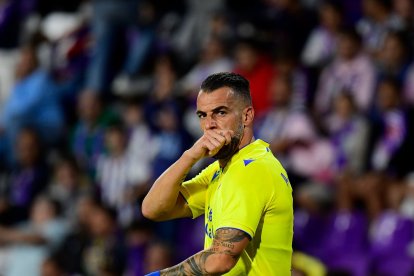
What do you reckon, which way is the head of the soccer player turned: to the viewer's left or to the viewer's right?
to the viewer's left

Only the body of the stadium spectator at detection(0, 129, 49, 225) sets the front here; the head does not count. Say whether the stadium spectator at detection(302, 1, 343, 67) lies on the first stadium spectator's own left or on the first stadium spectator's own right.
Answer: on the first stadium spectator's own left

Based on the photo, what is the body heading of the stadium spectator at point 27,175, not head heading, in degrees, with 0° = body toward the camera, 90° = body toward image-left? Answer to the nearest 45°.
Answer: approximately 45°

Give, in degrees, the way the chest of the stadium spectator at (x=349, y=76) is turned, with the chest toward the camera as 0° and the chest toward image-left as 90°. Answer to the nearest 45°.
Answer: approximately 0°

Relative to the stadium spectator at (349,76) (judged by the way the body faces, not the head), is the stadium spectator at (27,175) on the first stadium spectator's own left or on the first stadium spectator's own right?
on the first stadium spectator's own right

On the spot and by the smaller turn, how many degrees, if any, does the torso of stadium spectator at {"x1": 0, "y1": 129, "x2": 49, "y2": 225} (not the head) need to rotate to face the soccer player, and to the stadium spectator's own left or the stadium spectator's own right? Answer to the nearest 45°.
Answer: approximately 45° to the stadium spectator's own left

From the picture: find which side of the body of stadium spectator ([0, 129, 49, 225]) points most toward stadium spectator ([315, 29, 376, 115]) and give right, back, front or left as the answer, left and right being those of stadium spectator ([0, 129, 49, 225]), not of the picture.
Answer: left
